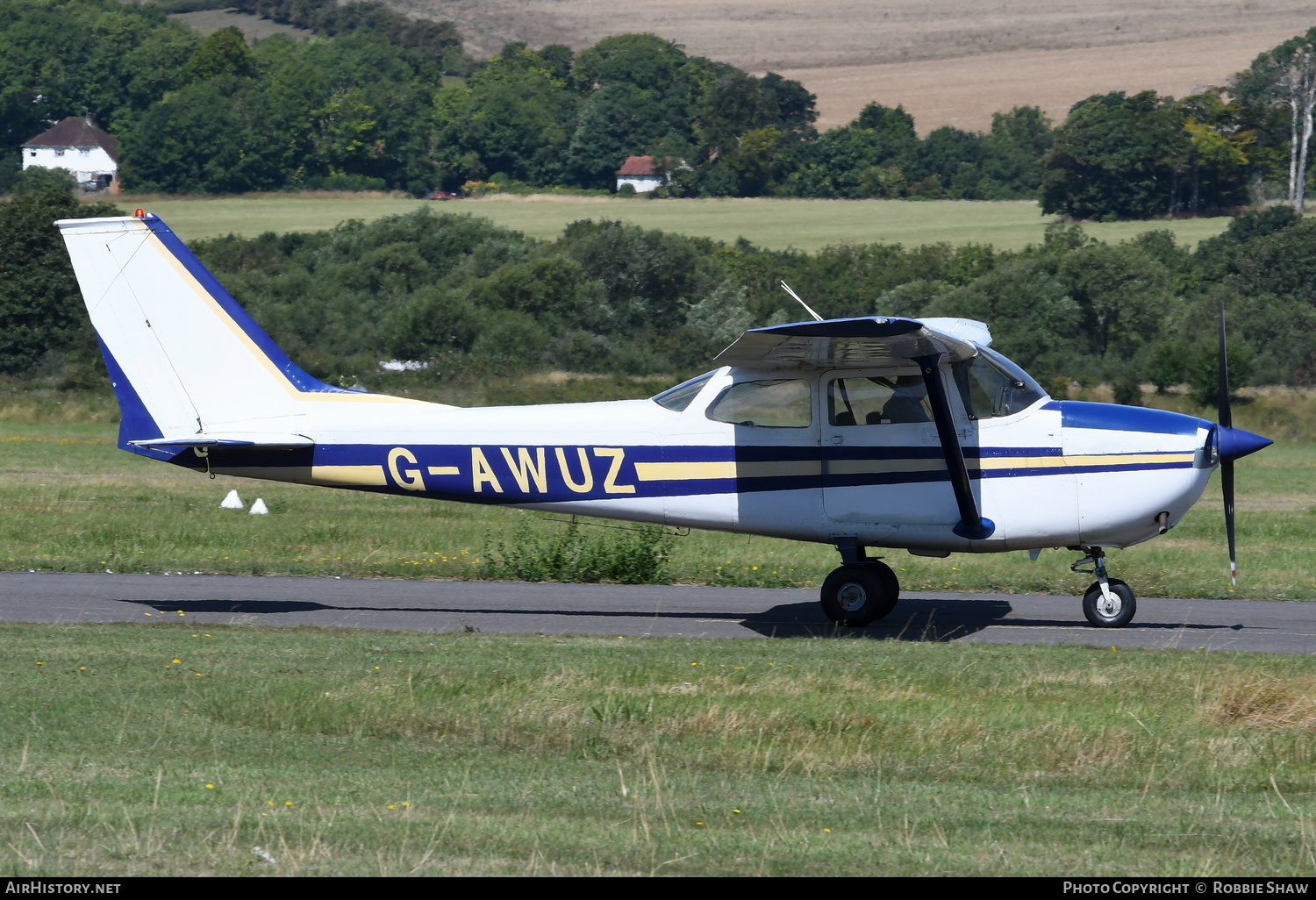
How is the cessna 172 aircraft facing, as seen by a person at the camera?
facing to the right of the viewer

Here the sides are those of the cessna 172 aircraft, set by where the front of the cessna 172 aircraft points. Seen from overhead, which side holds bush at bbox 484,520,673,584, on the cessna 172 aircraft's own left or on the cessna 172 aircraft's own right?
on the cessna 172 aircraft's own left
